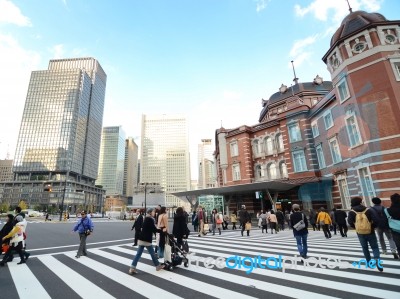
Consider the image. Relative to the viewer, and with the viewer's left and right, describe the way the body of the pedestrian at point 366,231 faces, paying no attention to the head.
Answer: facing away from the viewer

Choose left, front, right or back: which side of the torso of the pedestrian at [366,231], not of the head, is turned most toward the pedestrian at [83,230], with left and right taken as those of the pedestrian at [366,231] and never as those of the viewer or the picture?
left

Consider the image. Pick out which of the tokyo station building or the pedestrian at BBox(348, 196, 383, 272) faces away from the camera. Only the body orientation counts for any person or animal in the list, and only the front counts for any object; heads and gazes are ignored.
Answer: the pedestrian

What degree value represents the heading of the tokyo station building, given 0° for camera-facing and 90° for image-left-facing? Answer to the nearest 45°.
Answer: approximately 45°

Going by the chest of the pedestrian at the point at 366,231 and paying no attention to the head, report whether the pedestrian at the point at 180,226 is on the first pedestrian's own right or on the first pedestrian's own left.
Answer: on the first pedestrian's own left

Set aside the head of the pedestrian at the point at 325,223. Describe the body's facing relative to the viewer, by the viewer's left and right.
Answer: facing away from the viewer

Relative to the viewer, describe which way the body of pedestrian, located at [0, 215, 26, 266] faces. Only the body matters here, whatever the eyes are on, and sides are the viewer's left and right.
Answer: facing to the left of the viewer

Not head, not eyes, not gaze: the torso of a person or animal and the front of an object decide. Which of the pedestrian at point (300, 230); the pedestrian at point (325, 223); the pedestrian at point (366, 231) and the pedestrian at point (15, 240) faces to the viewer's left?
the pedestrian at point (15, 240)

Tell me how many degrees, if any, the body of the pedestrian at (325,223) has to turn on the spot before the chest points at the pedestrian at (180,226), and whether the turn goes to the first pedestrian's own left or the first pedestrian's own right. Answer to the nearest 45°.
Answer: approximately 135° to the first pedestrian's own left
